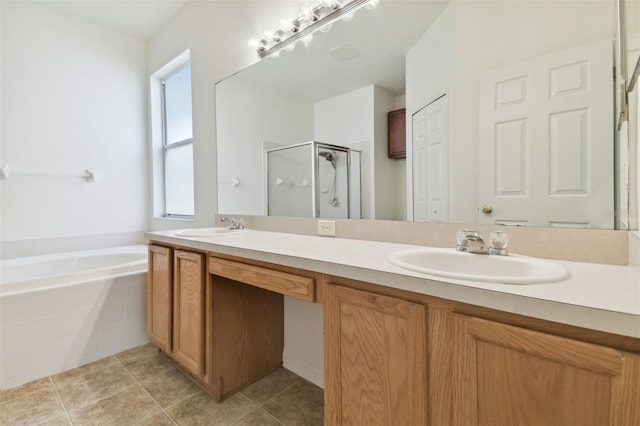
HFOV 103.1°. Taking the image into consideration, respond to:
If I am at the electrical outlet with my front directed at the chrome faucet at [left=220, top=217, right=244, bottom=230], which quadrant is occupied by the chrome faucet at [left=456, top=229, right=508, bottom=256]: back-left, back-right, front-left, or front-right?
back-left

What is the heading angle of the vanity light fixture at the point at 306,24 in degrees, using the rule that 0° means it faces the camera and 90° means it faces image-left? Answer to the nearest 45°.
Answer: approximately 45°

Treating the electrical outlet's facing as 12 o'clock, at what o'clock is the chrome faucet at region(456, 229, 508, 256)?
The chrome faucet is roughly at 9 o'clock from the electrical outlet.

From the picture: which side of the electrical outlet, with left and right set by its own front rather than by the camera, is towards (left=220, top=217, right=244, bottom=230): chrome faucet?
right
